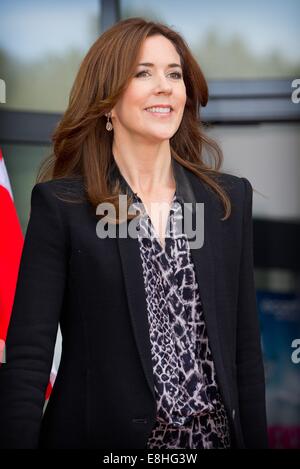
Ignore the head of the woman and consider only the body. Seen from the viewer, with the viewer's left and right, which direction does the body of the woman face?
facing the viewer and to the right of the viewer

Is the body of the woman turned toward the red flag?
no

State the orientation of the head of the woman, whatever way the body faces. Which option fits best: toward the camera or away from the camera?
toward the camera
